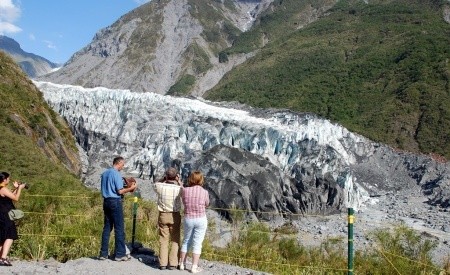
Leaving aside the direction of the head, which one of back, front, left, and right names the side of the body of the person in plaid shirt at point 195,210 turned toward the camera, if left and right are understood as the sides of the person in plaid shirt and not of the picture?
back

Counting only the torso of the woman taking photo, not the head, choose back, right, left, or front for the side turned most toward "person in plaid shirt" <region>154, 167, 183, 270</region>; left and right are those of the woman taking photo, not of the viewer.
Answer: front

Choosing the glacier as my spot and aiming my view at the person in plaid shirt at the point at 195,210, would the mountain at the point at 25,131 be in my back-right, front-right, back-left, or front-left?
front-right

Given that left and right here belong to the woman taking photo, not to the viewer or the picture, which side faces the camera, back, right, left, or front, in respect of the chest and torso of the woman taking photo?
right

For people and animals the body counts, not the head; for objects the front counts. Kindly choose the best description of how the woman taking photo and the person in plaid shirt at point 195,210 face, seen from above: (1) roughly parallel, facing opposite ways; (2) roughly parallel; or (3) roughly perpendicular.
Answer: roughly perpendicular

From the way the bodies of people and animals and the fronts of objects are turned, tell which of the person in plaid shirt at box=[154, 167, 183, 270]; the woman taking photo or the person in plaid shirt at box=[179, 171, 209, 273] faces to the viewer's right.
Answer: the woman taking photo

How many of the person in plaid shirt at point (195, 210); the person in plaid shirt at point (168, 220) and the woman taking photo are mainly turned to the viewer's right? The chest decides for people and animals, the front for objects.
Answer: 1

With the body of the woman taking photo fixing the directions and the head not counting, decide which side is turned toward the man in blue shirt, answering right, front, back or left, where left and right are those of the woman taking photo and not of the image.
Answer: front

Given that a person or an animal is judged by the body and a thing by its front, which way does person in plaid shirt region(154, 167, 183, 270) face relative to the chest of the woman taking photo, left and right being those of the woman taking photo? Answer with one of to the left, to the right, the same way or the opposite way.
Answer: to the left

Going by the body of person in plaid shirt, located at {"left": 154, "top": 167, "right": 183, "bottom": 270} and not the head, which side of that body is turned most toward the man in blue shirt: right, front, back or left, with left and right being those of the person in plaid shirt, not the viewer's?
left

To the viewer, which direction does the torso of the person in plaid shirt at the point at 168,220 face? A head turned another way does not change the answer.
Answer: away from the camera

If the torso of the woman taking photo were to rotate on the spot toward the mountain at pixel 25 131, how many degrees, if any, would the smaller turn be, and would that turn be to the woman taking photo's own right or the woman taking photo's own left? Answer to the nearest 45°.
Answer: approximately 90° to the woman taking photo's own left

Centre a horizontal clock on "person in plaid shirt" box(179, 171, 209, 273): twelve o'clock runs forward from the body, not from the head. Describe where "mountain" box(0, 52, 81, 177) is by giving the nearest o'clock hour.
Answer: The mountain is roughly at 11 o'clock from the person in plaid shirt.

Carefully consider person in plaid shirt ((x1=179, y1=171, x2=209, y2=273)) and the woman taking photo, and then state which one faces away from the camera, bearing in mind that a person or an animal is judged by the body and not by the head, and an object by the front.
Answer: the person in plaid shirt

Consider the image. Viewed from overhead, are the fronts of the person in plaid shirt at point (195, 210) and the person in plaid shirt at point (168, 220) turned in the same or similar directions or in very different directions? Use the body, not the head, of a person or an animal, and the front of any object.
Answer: same or similar directions
